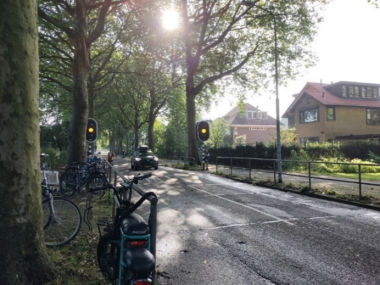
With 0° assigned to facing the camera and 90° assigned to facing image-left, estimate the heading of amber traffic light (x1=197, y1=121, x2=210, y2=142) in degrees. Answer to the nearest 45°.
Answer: approximately 0°

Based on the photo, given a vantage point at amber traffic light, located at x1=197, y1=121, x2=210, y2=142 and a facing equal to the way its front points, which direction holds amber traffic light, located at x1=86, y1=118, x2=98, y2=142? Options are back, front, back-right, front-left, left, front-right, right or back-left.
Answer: front-right

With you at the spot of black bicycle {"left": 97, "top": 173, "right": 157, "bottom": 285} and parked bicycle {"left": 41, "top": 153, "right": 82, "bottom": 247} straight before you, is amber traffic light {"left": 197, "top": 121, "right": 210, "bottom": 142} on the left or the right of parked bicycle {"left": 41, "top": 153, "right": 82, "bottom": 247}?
right

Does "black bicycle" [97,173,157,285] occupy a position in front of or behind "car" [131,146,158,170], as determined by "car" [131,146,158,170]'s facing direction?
in front

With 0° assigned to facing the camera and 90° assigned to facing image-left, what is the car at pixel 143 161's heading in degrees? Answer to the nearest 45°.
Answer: approximately 0°

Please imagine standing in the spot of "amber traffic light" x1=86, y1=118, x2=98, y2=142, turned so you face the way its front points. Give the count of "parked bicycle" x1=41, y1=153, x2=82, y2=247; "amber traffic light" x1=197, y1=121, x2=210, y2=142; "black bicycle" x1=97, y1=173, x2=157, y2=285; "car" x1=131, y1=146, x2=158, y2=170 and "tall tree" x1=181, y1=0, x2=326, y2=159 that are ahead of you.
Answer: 2

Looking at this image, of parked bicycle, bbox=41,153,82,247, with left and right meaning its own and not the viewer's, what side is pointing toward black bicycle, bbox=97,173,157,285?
right

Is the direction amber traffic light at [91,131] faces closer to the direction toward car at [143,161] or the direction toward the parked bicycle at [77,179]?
the parked bicycle
